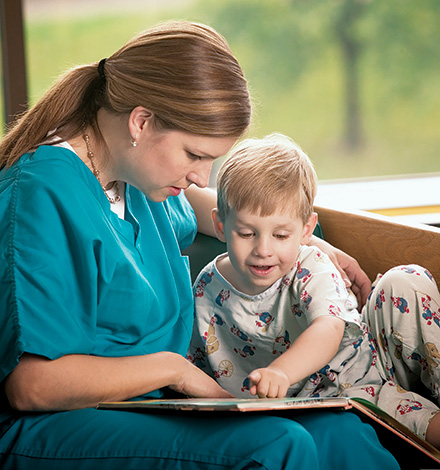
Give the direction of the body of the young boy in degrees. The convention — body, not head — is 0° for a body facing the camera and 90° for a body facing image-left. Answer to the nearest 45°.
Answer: approximately 0°
